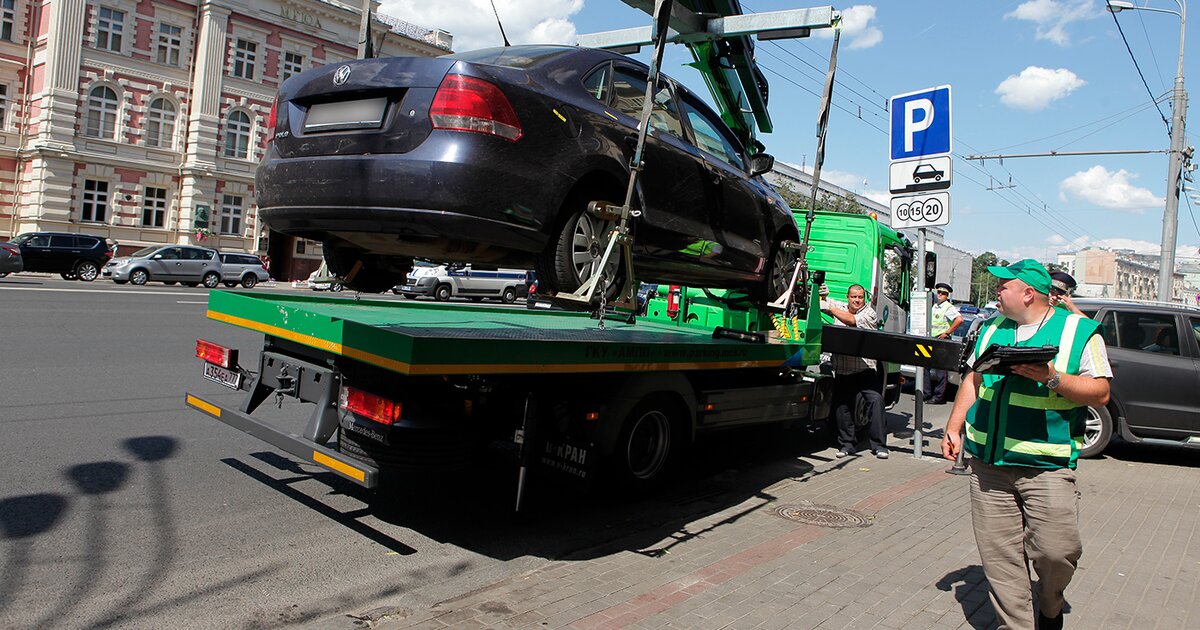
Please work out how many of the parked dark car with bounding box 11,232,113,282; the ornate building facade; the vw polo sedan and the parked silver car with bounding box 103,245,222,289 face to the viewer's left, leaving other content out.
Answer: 2

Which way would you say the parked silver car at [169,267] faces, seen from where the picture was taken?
facing to the left of the viewer

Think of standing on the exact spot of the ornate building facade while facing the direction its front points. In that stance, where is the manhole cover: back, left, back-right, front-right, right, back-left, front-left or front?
front-right

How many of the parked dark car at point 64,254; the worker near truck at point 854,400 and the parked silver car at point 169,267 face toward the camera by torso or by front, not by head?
1

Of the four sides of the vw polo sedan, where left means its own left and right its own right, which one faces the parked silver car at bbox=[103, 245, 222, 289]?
left

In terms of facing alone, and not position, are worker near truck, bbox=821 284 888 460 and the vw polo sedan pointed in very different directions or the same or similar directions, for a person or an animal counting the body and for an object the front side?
very different directions

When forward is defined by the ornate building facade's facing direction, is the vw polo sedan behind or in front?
in front

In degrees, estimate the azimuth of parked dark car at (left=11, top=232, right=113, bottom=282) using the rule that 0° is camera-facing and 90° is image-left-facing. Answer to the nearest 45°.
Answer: approximately 90°
